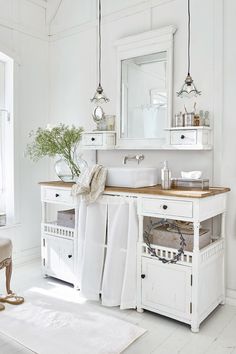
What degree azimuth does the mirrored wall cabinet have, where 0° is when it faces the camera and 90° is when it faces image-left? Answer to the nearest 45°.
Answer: approximately 45°

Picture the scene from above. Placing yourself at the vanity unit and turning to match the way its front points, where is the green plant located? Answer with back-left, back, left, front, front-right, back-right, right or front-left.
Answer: right

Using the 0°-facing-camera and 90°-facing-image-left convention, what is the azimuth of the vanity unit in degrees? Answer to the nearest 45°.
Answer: approximately 45°

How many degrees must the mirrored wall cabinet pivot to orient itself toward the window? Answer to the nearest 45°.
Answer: approximately 45° to its right

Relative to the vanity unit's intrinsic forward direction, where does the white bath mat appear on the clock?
The white bath mat is roughly at 1 o'clock from the vanity unit.

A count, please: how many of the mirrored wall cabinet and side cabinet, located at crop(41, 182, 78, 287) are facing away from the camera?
0

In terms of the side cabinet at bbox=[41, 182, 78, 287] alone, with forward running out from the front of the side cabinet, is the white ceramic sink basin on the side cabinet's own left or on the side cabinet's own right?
on the side cabinet's own left
